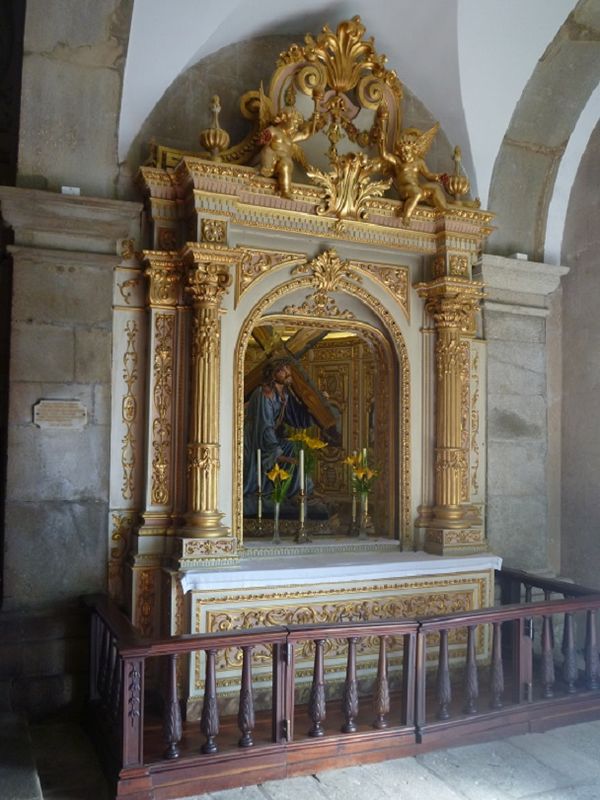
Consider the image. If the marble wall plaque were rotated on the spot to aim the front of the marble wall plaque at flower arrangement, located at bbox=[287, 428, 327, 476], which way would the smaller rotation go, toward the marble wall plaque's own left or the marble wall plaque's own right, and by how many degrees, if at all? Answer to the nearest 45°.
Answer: approximately 90° to the marble wall plaque's own left

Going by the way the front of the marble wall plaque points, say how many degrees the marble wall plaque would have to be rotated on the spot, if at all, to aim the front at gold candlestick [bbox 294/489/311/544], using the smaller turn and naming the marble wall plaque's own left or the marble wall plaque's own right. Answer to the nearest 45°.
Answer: approximately 90° to the marble wall plaque's own left

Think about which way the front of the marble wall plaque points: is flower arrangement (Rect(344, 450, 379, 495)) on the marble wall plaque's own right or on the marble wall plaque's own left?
on the marble wall plaque's own left

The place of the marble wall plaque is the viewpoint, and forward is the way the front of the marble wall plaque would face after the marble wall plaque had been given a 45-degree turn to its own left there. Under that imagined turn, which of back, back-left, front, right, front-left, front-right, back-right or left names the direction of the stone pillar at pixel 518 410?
front-left

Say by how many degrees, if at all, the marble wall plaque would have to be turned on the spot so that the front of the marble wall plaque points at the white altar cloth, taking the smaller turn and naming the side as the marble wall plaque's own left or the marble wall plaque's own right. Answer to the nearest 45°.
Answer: approximately 90° to the marble wall plaque's own left

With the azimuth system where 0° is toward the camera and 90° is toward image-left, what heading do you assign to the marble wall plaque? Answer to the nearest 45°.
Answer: approximately 0°

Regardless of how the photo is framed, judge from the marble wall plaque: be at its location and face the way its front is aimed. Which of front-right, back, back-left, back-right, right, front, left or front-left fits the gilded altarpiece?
left

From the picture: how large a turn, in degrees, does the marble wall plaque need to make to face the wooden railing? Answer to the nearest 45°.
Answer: approximately 45° to its left
